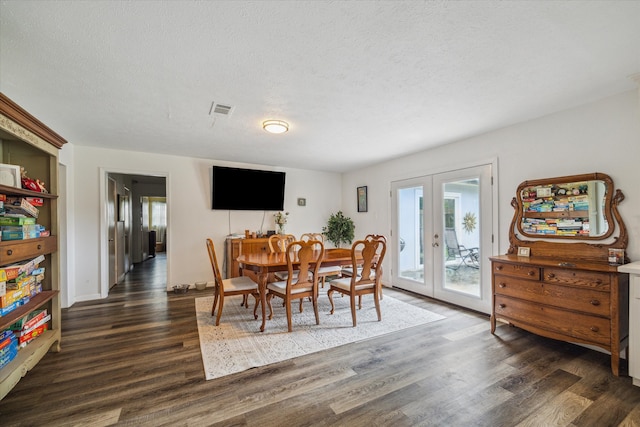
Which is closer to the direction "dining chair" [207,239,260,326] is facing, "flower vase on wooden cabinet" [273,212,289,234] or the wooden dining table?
the wooden dining table

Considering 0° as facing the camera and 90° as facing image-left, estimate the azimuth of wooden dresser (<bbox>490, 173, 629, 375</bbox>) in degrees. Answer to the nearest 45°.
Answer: approximately 45°

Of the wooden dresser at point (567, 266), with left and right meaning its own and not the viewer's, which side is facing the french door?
right

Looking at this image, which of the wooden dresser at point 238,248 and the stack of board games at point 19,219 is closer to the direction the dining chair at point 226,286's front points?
the wooden dresser

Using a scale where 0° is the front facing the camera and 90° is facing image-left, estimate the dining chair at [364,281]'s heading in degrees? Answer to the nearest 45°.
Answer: approximately 135°

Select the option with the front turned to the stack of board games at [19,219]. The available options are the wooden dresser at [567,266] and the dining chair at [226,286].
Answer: the wooden dresser

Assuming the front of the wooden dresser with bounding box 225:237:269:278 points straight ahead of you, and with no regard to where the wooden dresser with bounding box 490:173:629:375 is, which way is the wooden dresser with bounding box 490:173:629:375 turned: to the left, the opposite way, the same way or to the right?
to the right

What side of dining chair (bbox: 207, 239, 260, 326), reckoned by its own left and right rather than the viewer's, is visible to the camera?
right

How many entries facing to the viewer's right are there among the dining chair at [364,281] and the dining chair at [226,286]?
1

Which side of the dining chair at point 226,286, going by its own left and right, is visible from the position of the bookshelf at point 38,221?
back

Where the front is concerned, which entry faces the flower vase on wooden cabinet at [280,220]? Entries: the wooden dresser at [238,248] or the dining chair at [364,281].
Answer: the dining chair

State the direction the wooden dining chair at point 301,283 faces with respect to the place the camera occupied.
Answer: facing away from the viewer and to the left of the viewer
